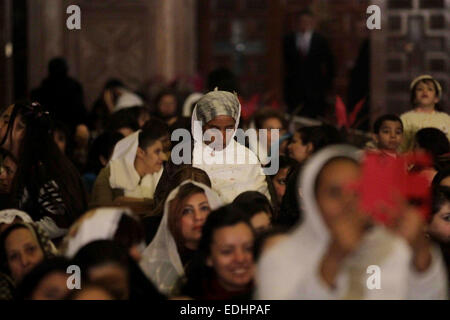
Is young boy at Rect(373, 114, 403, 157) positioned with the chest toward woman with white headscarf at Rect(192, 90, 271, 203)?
no

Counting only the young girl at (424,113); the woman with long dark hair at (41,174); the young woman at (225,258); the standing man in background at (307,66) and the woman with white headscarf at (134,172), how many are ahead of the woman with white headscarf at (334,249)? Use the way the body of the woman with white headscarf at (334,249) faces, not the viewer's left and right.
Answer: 0

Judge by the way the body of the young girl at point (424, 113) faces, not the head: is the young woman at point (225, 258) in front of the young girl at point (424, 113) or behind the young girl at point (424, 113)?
in front

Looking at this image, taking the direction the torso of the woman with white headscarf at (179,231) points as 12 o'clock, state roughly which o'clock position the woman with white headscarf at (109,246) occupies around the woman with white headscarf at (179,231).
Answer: the woman with white headscarf at (109,246) is roughly at 2 o'clock from the woman with white headscarf at (179,231).

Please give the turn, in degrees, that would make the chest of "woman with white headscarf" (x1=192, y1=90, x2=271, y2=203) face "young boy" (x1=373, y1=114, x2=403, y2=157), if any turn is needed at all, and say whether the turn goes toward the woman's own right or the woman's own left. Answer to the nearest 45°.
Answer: approximately 135° to the woman's own left

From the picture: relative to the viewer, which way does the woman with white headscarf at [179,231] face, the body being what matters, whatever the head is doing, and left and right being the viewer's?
facing the viewer and to the right of the viewer

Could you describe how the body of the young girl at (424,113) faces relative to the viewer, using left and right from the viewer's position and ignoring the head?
facing the viewer

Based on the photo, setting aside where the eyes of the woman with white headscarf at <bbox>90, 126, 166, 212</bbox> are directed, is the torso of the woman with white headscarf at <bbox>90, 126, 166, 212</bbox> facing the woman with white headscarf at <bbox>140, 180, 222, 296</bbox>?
no

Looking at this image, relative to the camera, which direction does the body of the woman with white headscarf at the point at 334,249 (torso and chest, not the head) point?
toward the camera

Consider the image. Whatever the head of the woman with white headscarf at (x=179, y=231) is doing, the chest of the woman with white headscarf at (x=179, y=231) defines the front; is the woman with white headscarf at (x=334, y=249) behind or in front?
in front

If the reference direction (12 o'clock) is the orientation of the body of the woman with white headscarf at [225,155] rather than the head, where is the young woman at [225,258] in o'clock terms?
The young woman is roughly at 12 o'clock from the woman with white headscarf.
